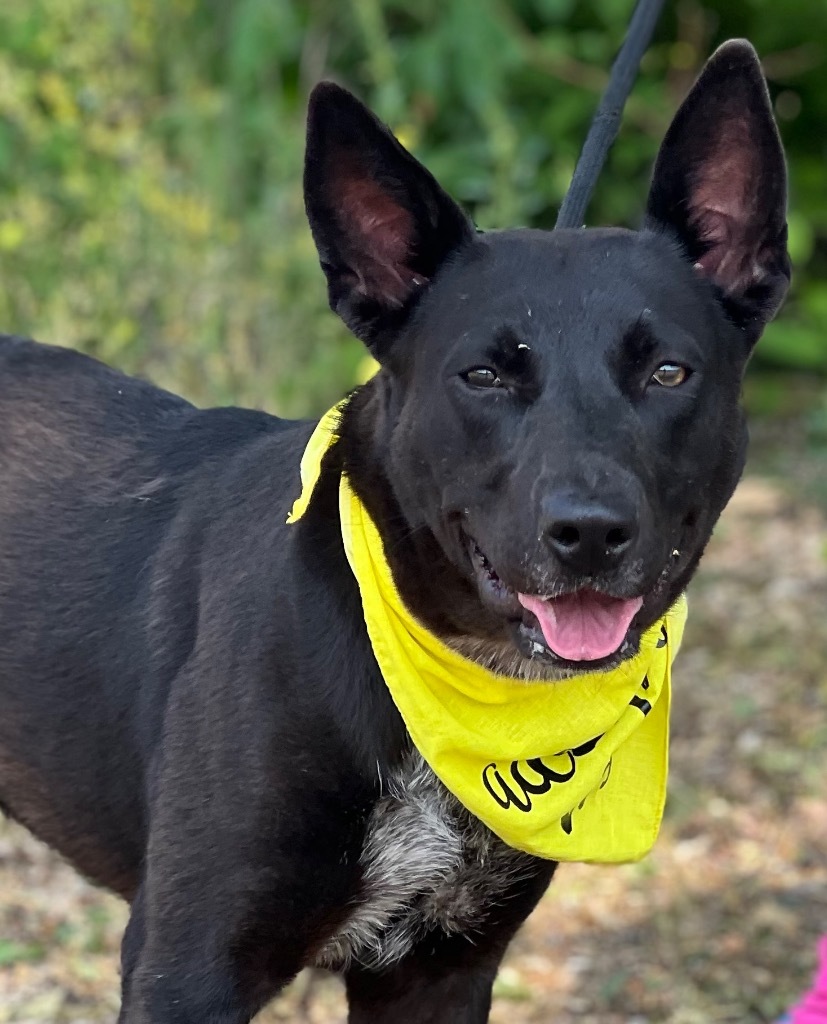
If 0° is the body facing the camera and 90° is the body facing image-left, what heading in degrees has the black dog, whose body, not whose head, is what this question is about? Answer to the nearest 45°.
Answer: approximately 315°
